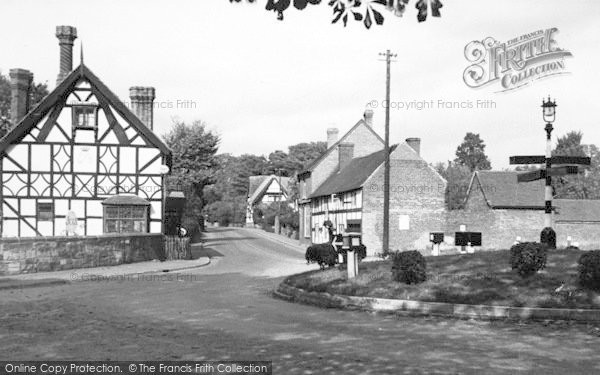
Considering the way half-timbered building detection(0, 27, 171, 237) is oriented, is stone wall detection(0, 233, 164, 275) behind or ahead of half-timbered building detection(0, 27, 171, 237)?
ahead

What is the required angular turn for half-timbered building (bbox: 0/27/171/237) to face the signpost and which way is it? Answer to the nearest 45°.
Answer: approximately 45° to its left

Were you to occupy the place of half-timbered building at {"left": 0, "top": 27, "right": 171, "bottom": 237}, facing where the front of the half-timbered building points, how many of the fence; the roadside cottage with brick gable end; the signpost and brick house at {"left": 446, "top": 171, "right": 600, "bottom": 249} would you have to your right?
0

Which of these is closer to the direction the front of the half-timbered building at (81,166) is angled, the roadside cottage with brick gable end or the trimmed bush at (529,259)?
the trimmed bush

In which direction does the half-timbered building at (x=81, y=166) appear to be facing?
toward the camera

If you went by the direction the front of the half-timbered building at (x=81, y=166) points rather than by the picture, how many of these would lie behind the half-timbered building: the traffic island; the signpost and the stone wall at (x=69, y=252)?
0

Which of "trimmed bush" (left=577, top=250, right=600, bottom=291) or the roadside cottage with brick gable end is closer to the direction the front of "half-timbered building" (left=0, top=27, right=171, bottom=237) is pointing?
the trimmed bush

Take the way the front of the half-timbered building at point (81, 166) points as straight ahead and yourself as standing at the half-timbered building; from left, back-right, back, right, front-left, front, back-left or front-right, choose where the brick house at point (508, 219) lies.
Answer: left

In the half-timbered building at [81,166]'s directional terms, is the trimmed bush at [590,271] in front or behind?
in front

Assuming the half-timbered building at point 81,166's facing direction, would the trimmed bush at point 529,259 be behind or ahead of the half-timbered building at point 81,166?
ahead

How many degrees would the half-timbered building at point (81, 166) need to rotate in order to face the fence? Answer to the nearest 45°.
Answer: approximately 90° to its left

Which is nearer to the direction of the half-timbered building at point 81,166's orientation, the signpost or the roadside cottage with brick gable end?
the signpost

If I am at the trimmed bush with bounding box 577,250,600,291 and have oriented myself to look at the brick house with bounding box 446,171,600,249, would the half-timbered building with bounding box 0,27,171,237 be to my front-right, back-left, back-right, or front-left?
front-left
